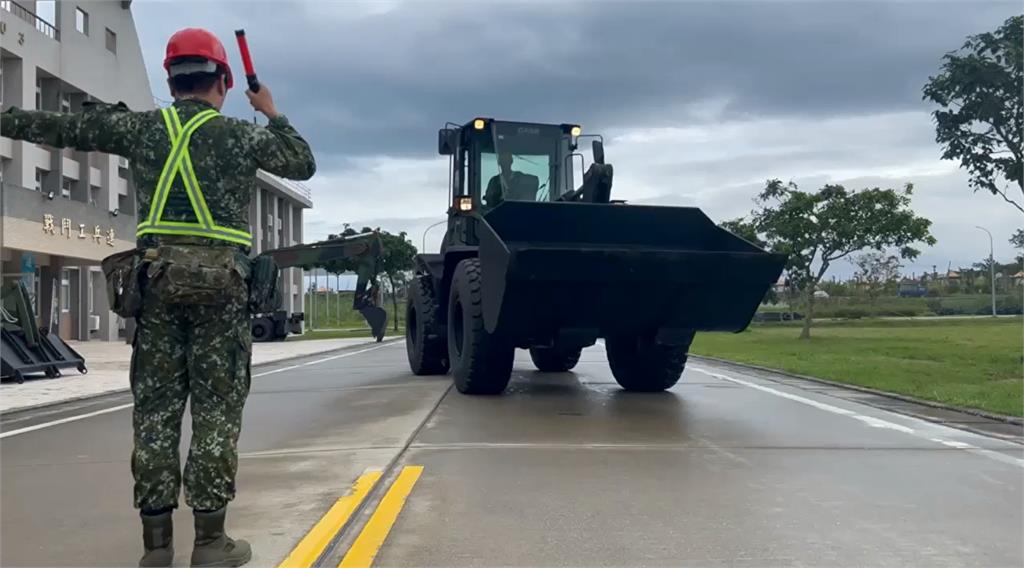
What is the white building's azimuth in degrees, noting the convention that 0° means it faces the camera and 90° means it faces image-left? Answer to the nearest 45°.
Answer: approximately 315°

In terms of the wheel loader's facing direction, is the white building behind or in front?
behind

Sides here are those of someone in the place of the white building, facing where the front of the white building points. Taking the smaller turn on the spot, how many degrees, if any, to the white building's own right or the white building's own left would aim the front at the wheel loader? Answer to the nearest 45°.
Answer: approximately 45° to the white building's own right

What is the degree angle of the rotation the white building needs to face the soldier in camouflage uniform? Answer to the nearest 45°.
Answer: approximately 45° to its right

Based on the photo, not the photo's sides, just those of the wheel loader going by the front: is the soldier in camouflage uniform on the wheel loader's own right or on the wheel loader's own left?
on the wheel loader's own right
